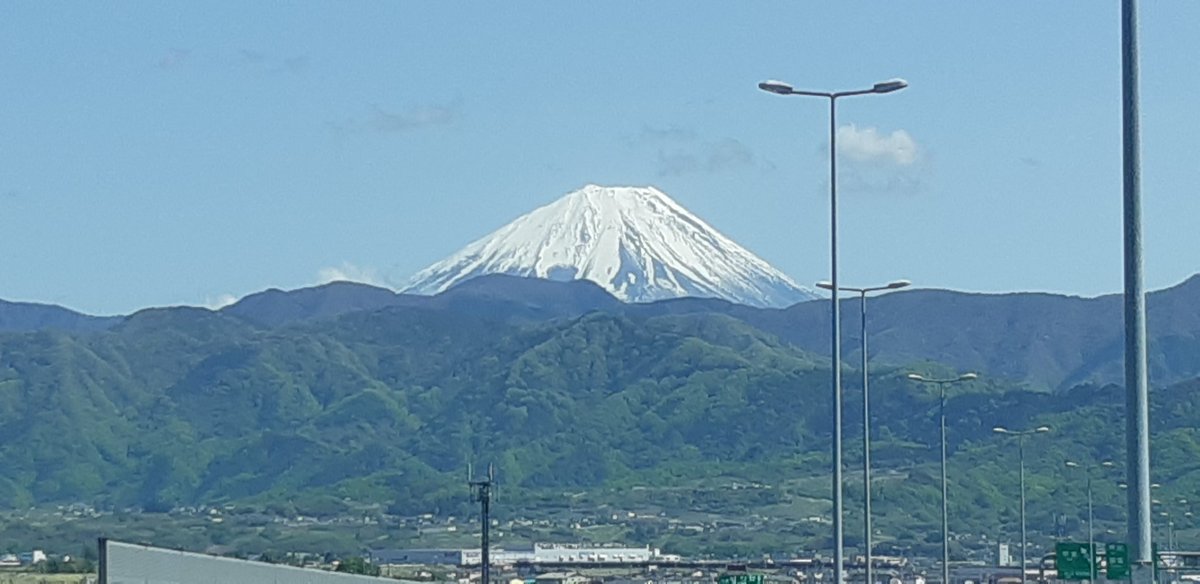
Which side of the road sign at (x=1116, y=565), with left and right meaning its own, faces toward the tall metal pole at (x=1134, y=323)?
front

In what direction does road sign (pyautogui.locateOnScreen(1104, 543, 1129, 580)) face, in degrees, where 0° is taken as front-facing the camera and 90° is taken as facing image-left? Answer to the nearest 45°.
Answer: approximately 0°
